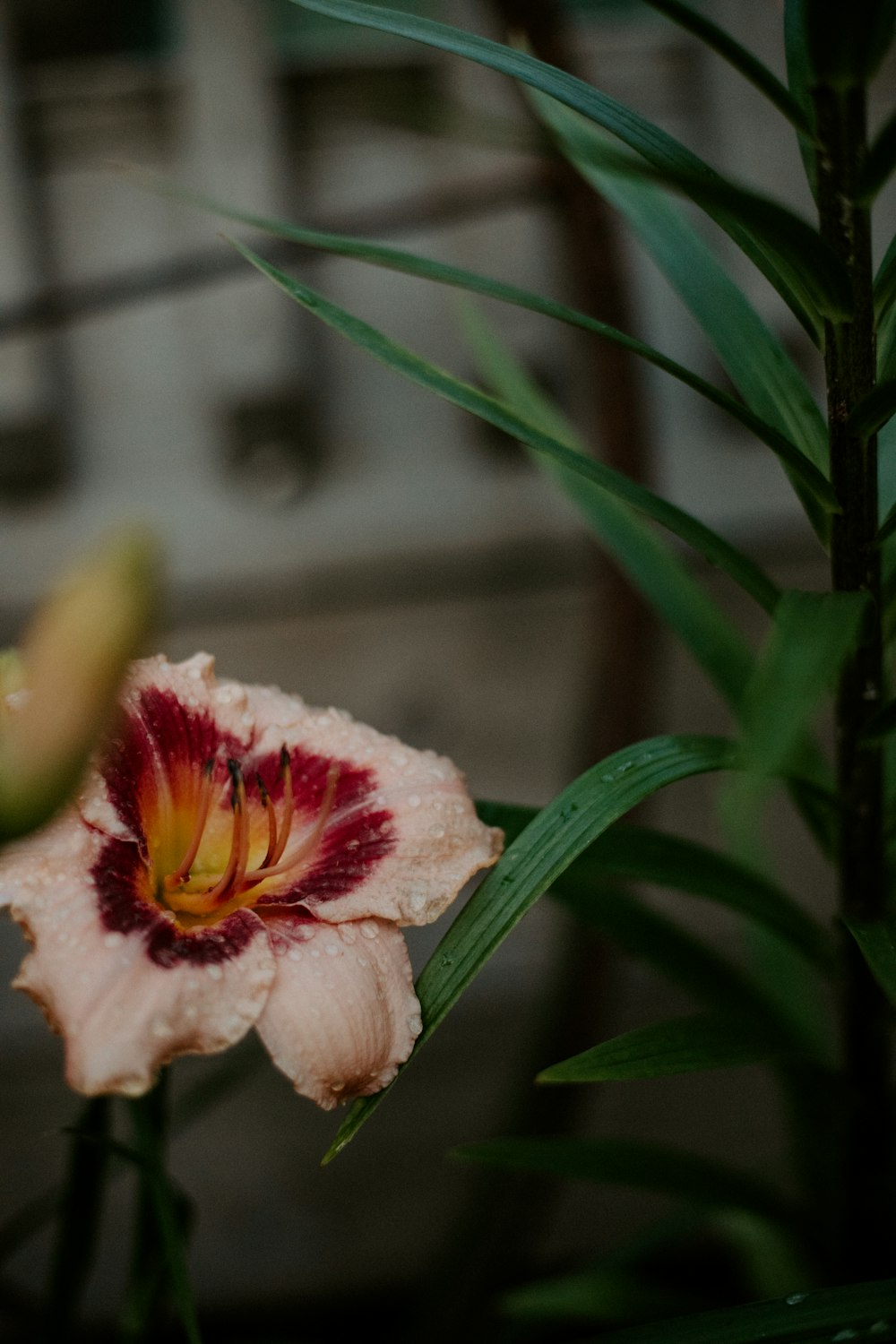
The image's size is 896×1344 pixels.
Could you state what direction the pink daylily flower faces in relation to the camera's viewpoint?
facing the viewer and to the right of the viewer
